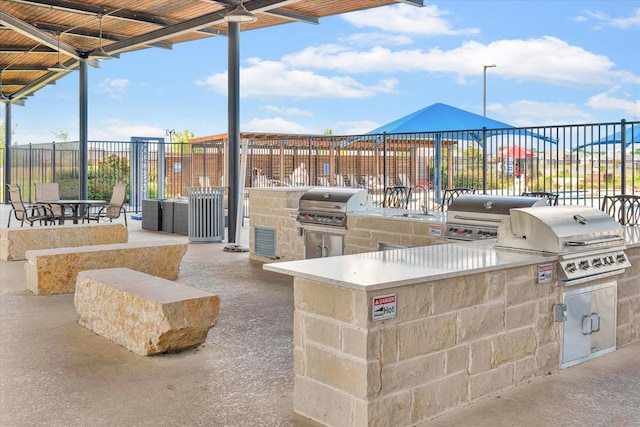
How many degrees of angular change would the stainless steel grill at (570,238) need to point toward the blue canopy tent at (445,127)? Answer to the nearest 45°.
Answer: approximately 135° to its left

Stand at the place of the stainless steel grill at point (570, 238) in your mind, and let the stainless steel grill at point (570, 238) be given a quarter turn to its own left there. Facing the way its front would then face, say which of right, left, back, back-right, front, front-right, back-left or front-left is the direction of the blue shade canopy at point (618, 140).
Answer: front-left

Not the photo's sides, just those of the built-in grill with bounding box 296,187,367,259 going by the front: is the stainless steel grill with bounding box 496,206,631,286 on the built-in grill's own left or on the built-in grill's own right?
on the built-in grill's own left

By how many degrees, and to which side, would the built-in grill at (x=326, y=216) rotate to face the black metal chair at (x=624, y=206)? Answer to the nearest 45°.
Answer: approximately 135° to its left

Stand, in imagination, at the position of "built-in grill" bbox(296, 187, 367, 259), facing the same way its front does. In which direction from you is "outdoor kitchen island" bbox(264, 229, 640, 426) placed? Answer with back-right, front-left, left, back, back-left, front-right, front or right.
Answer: front-left

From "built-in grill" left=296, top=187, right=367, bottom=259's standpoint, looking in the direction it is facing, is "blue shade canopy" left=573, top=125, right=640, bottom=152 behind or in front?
behind

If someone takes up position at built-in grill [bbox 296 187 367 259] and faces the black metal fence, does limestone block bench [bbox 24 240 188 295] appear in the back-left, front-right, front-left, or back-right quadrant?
back-left

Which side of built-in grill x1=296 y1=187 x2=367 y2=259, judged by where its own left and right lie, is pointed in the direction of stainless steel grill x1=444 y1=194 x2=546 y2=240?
left

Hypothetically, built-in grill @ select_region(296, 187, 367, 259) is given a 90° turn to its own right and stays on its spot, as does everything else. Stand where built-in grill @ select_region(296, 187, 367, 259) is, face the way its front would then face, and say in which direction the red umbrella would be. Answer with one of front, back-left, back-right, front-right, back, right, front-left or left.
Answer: right

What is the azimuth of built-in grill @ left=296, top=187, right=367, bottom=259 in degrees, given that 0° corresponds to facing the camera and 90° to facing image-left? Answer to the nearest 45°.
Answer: approximately 45°
